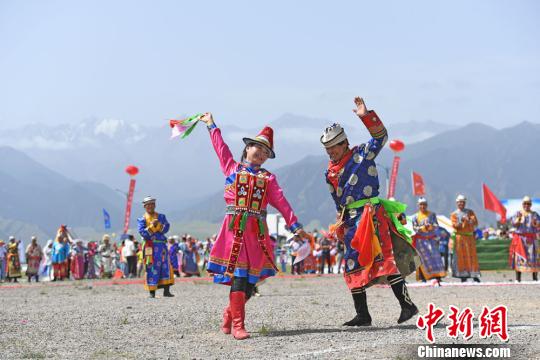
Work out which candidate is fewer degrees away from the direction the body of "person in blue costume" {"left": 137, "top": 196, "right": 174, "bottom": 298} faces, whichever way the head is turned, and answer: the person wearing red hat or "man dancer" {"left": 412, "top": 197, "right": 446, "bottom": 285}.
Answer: the person wearing red hat

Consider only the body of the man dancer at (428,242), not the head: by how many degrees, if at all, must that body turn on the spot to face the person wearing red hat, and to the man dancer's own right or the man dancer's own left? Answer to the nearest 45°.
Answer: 0° — they already face them

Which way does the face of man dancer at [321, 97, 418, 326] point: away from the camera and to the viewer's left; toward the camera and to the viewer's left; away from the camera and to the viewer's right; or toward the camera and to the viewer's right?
toward the camera and to the viewer's left

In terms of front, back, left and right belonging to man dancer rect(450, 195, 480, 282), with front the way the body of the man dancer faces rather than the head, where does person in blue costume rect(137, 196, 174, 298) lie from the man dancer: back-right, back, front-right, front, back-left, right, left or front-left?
front-right

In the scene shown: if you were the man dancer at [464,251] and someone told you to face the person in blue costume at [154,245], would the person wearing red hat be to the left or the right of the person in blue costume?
left

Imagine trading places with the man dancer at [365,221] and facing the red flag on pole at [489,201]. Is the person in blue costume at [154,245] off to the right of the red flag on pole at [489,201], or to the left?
left

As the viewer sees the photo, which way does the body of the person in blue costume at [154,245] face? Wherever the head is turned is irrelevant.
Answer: toward the camera

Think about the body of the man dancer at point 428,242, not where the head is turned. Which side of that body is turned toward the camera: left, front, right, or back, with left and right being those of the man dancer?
front

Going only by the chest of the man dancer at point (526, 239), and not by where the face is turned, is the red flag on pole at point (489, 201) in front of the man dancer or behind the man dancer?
behind

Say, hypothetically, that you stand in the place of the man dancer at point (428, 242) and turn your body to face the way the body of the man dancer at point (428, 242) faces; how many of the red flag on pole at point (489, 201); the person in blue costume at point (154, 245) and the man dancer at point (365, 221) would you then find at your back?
1

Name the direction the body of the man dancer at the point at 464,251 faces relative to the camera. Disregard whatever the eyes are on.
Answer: toward the camera

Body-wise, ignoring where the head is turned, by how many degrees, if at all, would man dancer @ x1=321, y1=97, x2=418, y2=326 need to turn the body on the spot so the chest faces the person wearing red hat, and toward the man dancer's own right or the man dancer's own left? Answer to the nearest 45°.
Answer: approximately 45° to the man dancer's own right

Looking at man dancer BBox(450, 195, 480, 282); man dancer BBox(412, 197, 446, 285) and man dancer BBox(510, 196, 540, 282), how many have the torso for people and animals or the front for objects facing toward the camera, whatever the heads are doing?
3

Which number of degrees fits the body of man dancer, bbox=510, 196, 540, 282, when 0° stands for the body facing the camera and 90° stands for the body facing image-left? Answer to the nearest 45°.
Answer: approximately 0°

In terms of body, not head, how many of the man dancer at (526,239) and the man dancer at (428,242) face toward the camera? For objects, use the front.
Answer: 2

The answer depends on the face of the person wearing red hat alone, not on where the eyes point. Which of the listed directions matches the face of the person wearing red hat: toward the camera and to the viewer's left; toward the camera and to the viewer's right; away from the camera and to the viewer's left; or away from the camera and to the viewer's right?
toward the camera and to the viewer's right

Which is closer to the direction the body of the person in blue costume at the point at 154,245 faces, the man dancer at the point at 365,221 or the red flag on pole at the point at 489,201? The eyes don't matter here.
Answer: the man dancer

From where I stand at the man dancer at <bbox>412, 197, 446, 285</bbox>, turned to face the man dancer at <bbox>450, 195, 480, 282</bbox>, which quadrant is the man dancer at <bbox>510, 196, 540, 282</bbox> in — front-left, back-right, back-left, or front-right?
front-right
